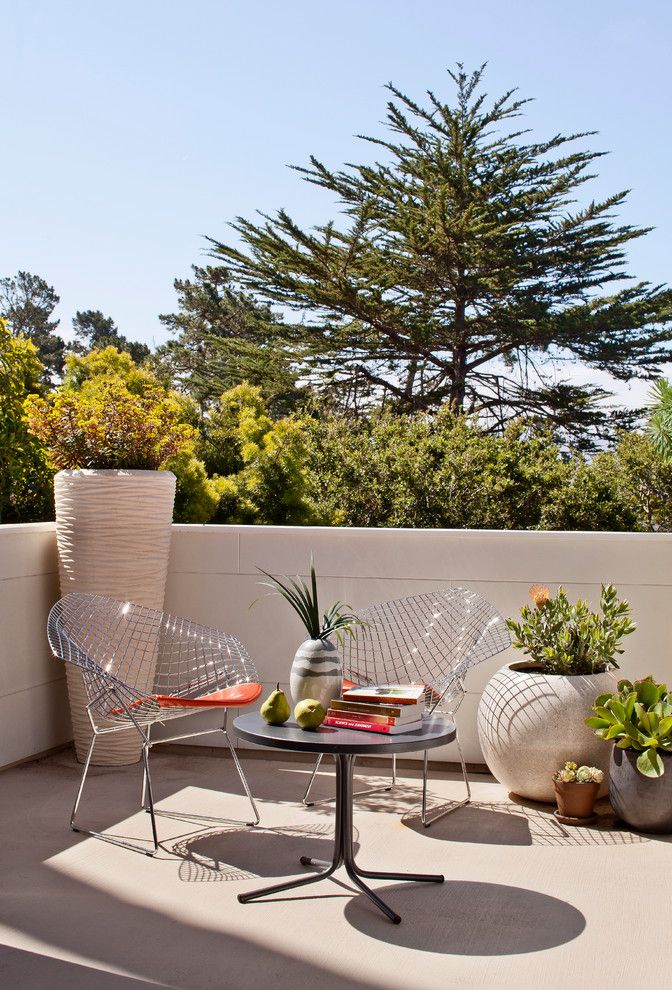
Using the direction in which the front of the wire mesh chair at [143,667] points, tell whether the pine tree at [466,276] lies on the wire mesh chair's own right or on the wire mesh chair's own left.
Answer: on the wire mesh chair's own left

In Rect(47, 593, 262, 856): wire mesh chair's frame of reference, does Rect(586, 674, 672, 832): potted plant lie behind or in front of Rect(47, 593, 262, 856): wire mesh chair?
in front

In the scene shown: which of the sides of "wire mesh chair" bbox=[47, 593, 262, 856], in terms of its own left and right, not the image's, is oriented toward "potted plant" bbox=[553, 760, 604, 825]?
front

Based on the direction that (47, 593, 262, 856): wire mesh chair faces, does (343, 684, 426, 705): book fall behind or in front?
in front

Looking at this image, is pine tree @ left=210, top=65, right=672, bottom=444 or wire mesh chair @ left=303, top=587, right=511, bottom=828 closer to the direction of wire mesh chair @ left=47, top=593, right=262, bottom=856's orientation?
the wire mesh chair

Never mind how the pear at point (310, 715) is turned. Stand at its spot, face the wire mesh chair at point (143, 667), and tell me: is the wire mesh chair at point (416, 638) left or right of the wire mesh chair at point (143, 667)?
right

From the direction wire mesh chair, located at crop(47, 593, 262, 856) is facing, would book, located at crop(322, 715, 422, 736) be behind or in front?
in front

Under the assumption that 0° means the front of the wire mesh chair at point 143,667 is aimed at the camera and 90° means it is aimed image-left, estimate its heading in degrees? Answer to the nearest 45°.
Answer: approximately 315°

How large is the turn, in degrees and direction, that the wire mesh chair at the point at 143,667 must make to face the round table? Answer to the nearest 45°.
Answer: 0° — it already faces it

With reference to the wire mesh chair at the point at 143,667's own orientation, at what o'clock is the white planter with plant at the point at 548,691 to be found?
The white planter with plant is roughly at 11 o'clock from the wire mesh chair.

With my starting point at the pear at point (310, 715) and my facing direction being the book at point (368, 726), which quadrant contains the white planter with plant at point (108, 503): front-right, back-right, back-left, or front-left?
back-left
